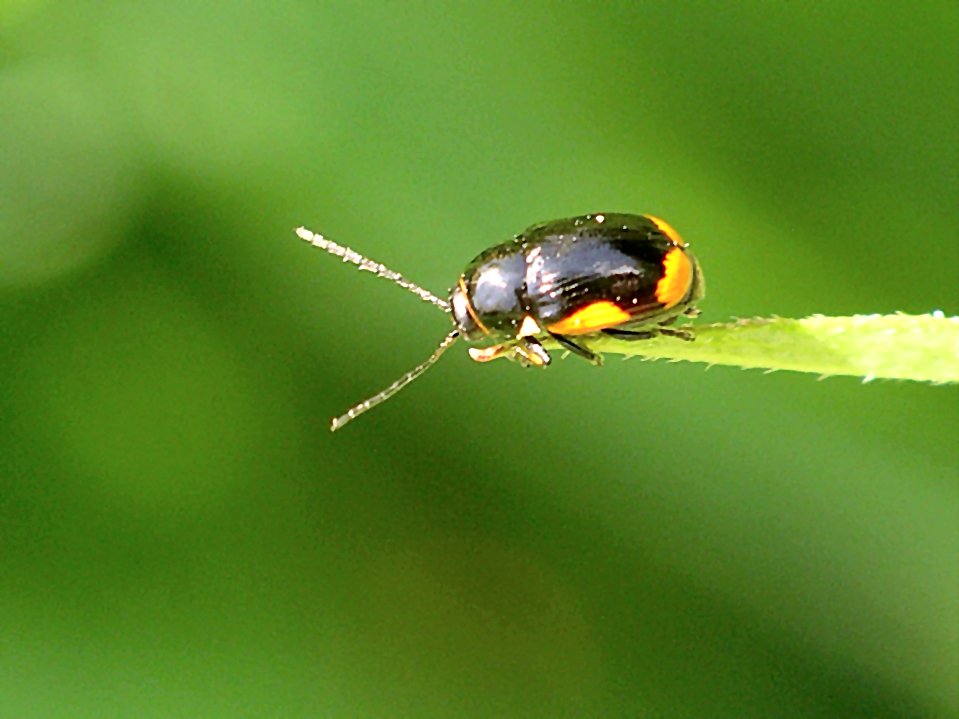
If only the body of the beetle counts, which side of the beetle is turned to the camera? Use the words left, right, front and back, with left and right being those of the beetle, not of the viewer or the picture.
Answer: left
